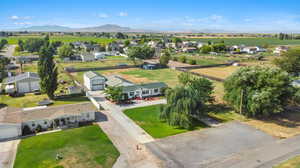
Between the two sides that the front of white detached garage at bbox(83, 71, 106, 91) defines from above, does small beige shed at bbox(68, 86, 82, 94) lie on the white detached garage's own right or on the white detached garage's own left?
on the white detached garage's own right

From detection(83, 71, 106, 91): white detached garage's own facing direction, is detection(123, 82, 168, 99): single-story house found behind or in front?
in front

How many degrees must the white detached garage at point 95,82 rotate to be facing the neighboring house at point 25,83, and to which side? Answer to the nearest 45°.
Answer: approximately 135° to its right

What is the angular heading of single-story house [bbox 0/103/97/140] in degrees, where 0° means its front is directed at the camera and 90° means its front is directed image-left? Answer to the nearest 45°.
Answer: approximately 315°

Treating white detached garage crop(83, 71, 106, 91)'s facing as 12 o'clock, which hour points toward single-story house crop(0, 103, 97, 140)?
The single-story house is roughly at 2 o'clock from the white detached garage.

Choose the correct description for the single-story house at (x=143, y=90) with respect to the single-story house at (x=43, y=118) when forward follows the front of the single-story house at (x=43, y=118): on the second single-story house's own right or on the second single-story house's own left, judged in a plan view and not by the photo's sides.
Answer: on the second single-story house's own left

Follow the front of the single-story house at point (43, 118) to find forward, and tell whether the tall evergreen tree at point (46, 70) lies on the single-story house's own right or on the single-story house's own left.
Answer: on the single-story house's own left

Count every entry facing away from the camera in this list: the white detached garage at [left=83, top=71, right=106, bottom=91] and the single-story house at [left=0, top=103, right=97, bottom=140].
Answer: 0

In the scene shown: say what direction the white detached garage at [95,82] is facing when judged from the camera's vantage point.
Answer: facing the viewer and to the right of the viewer
